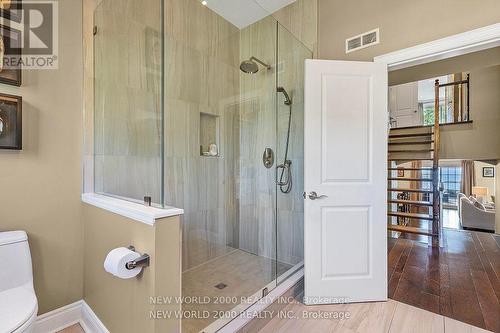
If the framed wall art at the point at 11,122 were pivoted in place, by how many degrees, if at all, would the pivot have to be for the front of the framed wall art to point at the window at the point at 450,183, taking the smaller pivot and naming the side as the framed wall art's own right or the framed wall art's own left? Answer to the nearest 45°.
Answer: approximately 45° to the framed wall art's own left

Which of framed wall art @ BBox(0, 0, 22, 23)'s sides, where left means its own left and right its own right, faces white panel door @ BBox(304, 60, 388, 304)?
front

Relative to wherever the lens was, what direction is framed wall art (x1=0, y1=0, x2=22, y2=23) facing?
facing the viewer and to the right of the viewer

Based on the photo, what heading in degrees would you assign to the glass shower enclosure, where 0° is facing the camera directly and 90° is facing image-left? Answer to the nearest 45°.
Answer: approximately 315°

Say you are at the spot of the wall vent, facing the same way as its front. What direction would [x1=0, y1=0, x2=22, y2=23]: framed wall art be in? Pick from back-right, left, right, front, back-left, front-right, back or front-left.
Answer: front

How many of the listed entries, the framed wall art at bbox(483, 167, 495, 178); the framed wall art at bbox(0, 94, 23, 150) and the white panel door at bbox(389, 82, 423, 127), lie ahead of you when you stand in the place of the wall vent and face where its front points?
1

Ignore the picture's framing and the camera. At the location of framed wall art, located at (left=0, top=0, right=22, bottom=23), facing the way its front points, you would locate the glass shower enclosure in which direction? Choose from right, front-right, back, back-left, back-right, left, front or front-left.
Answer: front-left

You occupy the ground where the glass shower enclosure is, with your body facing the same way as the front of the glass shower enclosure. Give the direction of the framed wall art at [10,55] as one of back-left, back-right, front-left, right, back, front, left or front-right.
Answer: right

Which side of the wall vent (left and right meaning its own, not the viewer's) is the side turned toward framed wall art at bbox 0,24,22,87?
front

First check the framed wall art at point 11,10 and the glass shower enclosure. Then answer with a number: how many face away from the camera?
0

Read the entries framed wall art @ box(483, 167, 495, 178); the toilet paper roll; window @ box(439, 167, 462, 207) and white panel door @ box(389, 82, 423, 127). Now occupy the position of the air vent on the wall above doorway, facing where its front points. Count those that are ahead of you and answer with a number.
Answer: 1
